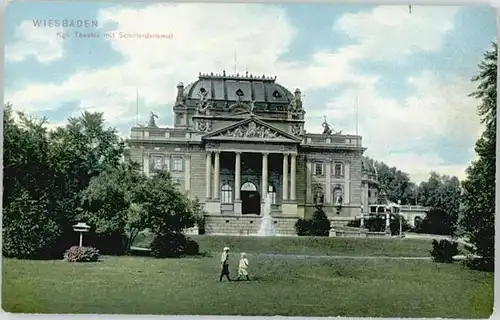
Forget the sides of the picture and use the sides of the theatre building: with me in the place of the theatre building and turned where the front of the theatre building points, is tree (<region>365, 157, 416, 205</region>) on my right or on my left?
on my left

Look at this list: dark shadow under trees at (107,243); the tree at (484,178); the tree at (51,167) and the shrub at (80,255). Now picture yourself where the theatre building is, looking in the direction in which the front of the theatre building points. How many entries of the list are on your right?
3

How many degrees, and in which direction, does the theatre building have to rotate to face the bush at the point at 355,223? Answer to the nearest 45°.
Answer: approximately 90° to its left

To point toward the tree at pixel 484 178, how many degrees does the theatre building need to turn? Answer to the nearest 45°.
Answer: approximately 90° to its left

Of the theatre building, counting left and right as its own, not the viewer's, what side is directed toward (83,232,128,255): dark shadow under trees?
front
